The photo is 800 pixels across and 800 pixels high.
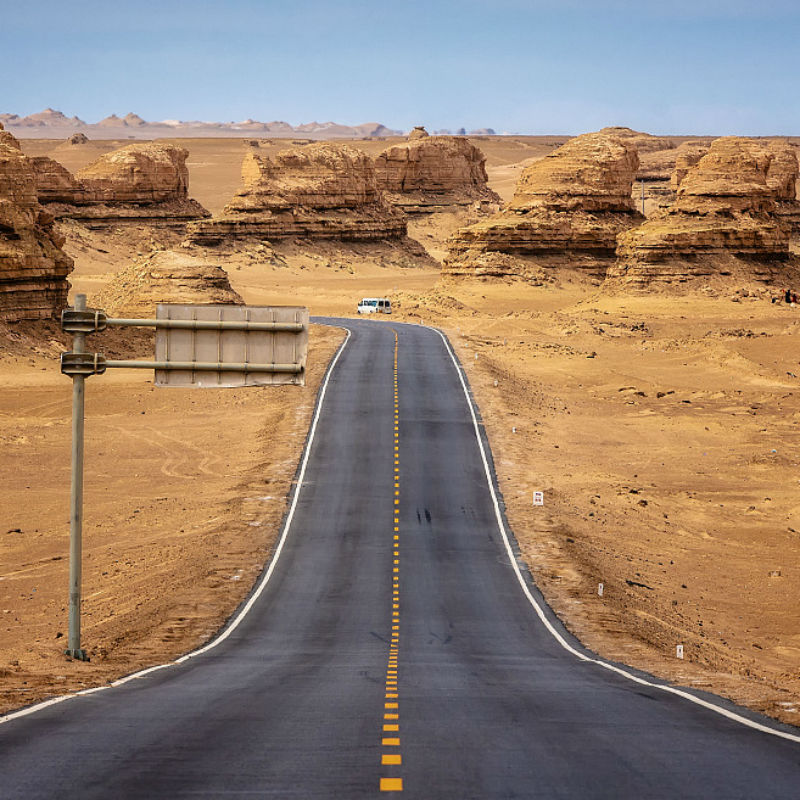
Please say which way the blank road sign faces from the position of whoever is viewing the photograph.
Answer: facing away from the viewer
